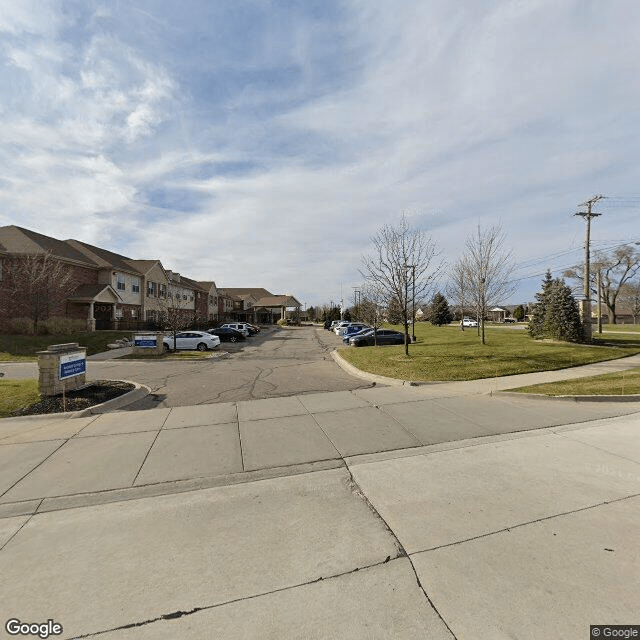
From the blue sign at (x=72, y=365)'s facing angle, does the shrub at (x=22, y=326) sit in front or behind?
behind

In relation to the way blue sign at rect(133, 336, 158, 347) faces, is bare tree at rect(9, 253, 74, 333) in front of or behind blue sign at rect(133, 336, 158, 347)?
behind

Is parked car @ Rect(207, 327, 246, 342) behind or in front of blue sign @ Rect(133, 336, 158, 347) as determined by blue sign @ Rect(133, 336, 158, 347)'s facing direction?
behind

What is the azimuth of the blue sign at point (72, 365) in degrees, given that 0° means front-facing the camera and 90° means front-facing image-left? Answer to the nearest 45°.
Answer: approximately 315°

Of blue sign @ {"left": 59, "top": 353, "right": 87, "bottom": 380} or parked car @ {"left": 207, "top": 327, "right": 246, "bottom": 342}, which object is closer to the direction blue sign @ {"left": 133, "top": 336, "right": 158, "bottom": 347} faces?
the blue sign

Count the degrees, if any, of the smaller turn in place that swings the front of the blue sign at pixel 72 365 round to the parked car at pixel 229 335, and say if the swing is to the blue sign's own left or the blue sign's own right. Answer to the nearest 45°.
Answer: approximately 90° to the blue sign's own left

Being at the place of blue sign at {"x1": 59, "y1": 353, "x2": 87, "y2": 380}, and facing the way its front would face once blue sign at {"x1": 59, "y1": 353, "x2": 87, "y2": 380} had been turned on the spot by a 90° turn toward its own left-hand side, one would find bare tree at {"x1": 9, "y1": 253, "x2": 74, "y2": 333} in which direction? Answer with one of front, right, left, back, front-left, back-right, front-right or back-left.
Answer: front-left

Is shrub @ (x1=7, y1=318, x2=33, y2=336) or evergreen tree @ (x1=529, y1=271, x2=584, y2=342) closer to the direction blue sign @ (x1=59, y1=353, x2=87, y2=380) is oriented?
the evergreen tree
